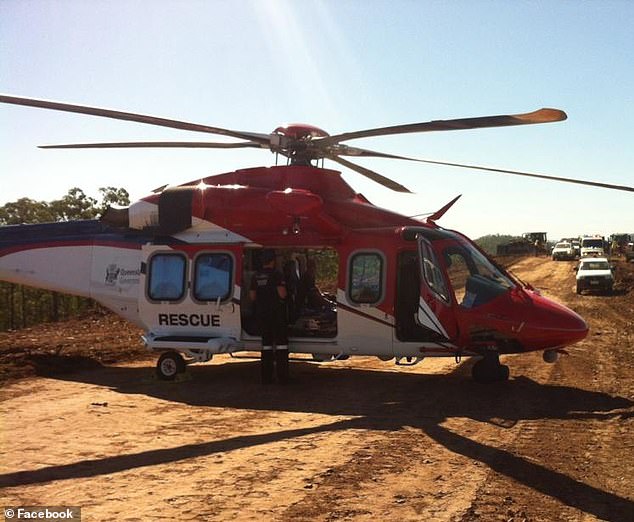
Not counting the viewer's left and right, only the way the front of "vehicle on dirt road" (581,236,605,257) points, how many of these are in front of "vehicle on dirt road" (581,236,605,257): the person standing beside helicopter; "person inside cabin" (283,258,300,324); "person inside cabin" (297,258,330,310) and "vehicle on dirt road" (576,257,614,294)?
4

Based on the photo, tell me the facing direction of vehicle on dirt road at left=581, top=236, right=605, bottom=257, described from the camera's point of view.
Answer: facing the viewer

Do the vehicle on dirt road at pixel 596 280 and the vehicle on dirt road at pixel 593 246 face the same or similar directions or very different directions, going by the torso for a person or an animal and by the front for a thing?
same or similar directions

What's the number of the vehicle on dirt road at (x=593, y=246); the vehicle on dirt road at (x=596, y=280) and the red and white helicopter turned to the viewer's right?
1

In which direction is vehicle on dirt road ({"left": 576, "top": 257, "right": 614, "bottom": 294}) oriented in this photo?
toward the camera

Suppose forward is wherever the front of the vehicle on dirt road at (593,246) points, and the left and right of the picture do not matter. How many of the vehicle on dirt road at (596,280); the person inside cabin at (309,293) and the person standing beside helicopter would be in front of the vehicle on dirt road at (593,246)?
3

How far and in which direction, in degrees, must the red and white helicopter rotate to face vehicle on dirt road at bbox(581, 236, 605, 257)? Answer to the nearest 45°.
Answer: approximately 45° to its left

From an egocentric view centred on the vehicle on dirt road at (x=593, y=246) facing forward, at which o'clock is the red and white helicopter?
The red and white helicopter is roughly at 12 o'clock from the vehicle on dirt road.

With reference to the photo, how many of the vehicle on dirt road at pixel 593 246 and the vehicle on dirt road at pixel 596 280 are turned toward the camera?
2

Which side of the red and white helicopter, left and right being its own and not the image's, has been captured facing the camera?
right

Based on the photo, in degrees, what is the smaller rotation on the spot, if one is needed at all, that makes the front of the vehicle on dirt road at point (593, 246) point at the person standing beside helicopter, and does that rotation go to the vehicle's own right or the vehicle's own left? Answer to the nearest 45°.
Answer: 0° — it already faces them

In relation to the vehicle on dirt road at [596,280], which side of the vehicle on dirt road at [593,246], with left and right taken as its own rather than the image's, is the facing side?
front

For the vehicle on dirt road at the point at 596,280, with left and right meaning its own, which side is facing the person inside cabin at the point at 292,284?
front

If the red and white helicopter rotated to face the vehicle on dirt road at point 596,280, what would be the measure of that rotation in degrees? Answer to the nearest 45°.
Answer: approximately 45° to its left

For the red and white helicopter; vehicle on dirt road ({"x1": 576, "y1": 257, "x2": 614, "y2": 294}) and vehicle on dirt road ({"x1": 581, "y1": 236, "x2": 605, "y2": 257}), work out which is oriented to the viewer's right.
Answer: the red and white helicopter
